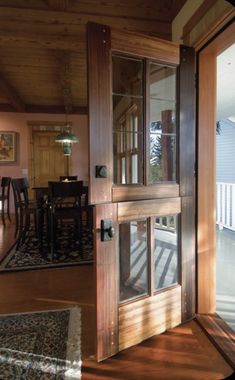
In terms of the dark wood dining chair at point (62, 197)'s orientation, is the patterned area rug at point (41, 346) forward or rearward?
rearward

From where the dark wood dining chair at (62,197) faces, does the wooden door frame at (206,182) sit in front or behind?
behind

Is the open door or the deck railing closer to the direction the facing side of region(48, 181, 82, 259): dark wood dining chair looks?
the deck railing

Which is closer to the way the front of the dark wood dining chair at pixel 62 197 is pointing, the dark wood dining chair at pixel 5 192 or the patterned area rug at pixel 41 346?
the dark wood dining chair

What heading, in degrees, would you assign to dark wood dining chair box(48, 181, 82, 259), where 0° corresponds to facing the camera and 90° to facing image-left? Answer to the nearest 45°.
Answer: approximately 180°

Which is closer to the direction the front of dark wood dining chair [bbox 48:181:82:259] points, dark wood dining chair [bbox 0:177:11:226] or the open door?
the dark wood dining chair

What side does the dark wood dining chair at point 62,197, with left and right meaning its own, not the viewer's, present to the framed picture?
front

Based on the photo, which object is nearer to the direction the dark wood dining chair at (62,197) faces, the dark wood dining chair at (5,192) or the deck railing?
the dark wood dining chair

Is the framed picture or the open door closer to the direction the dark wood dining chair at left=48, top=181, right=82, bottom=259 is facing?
the framed picture

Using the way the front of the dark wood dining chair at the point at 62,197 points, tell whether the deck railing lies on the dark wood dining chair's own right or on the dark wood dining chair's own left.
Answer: on the dark wood dining chair's own right

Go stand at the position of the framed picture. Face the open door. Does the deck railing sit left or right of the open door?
left

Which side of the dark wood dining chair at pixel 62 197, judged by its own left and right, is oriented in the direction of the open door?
back
